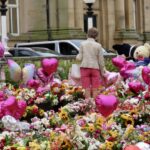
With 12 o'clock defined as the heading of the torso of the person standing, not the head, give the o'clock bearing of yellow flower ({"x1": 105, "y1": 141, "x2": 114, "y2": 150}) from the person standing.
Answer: The yellow flower is roughly at 6 o'clock from the person standing.

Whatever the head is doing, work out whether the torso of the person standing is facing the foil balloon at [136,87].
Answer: no

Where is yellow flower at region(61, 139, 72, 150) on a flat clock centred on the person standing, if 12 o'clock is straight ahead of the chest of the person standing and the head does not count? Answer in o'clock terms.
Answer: The yellow flower is roughly at 6 o'clock from the person standing.

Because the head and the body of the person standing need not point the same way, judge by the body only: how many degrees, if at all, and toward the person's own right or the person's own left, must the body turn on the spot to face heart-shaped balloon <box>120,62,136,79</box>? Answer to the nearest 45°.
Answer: approximately 45° to the person's own right

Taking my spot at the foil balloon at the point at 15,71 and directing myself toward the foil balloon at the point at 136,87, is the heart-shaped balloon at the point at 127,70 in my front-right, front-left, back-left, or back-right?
front-left

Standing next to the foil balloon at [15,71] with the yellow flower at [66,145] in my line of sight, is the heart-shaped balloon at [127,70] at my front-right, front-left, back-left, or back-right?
front-left

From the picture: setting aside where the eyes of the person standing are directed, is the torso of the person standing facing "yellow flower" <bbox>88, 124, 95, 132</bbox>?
no

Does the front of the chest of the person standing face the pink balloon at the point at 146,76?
no

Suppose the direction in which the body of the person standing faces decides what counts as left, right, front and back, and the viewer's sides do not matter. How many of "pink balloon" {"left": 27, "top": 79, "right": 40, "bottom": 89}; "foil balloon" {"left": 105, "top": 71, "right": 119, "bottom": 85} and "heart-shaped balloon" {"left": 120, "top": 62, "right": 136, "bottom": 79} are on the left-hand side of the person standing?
1

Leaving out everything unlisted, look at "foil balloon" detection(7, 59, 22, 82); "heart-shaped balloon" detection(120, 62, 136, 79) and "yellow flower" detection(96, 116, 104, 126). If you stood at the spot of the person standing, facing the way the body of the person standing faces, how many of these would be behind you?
1

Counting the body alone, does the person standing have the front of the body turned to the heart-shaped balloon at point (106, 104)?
no

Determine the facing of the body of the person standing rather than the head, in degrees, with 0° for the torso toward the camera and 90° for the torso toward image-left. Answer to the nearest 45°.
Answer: approximately 180°
